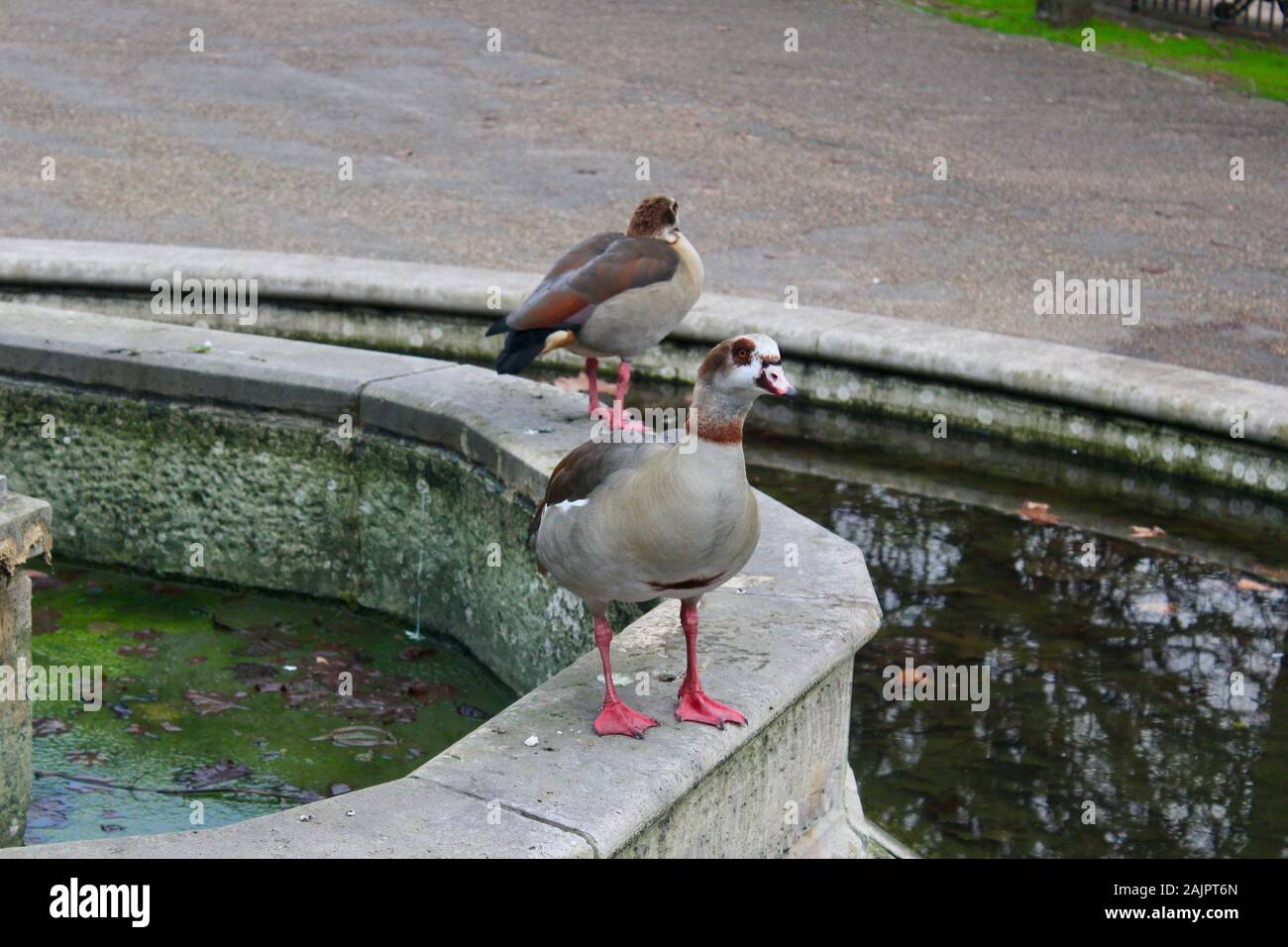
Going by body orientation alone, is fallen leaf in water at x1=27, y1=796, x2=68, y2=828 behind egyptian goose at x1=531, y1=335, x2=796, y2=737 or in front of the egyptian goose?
behind

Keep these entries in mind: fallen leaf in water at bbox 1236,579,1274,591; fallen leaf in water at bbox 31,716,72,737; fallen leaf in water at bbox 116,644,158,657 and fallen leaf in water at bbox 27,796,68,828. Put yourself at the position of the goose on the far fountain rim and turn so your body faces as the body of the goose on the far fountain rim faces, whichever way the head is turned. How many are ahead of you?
1

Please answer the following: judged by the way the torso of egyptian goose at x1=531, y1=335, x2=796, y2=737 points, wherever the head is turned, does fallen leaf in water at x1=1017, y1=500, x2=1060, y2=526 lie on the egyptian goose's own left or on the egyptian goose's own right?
on the egyptian goose's own left

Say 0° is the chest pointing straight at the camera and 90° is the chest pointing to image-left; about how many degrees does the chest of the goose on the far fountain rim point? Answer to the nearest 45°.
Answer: approximately 270°

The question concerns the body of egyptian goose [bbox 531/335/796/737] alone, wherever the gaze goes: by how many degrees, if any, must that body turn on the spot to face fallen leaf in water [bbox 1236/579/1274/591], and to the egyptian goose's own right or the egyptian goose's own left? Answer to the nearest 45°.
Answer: approximately 90° to the egyptian goose's own left

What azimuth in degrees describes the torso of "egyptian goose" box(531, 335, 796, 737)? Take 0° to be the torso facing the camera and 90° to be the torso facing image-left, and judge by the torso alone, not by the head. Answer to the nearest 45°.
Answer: approximately 315°

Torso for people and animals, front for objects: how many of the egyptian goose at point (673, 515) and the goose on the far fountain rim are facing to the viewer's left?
0

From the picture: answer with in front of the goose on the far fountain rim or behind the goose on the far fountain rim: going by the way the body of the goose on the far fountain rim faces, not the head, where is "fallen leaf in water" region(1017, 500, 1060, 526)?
in front

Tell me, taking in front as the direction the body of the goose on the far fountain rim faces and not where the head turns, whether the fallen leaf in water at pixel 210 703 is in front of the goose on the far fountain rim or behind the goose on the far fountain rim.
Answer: behind

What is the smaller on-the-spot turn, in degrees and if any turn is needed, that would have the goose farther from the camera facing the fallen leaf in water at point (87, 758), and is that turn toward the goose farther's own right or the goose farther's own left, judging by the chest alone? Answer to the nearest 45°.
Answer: approximately 135° to the goose farther's own right

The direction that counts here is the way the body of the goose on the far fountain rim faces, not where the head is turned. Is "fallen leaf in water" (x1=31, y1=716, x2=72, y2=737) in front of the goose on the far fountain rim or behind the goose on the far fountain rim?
behind
